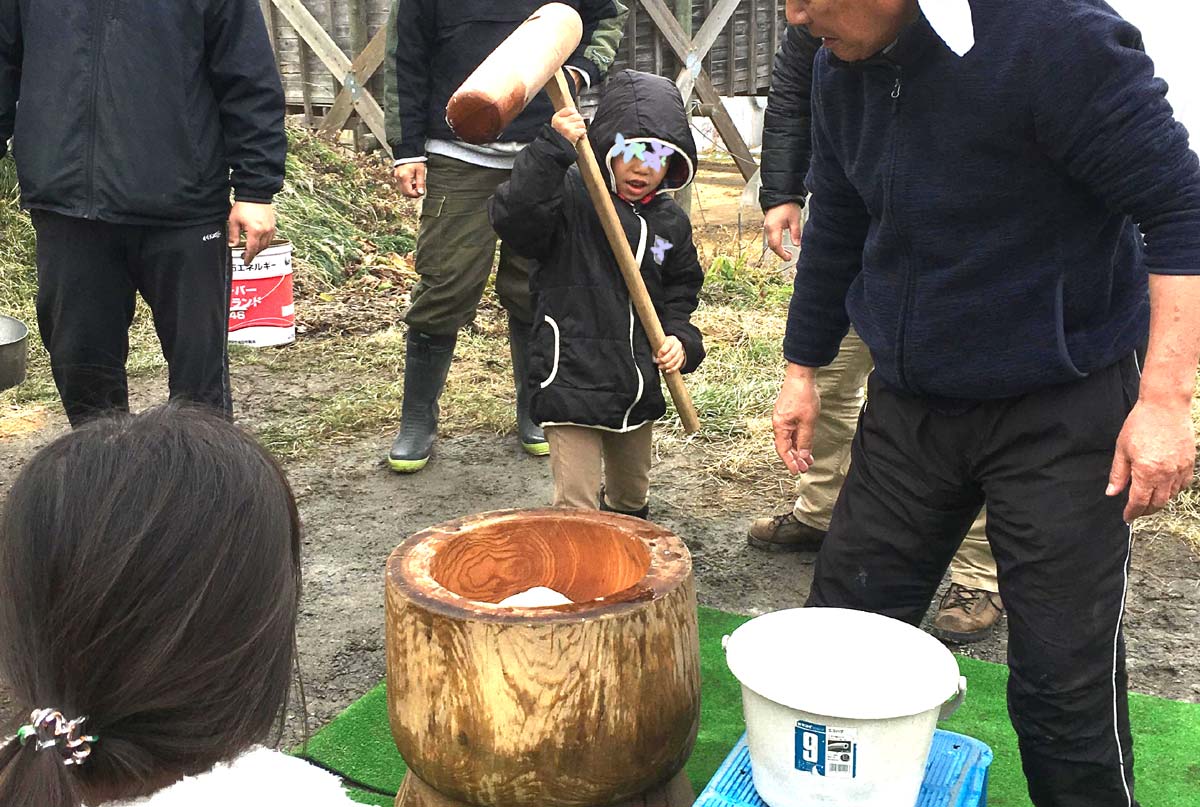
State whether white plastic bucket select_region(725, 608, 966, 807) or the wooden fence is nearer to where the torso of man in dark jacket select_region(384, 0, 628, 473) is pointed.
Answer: the white plastic bucket

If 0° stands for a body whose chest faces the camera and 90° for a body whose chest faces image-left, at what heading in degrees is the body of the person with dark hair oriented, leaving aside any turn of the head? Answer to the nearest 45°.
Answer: approximately 225°

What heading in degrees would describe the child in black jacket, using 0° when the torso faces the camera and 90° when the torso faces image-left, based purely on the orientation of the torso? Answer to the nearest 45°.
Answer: approximately 315°

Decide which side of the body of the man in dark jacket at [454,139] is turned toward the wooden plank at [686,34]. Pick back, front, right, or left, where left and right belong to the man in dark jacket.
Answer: back

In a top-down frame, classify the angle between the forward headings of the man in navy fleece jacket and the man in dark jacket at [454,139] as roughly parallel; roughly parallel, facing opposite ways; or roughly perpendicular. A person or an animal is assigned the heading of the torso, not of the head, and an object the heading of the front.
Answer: roughly perpendicular

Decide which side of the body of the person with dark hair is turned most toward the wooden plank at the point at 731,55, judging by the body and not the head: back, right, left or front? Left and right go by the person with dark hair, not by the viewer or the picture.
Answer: front

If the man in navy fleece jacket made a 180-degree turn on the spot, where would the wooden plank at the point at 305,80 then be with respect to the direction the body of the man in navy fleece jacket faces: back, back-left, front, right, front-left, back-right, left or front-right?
left

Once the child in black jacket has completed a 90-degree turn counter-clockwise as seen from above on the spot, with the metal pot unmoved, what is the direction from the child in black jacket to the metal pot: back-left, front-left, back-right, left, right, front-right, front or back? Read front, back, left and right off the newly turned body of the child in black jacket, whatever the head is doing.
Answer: back-left

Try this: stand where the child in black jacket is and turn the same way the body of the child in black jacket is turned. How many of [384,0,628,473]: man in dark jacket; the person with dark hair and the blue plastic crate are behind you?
1

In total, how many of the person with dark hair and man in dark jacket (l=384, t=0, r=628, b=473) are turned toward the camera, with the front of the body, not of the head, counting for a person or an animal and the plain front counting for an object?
1

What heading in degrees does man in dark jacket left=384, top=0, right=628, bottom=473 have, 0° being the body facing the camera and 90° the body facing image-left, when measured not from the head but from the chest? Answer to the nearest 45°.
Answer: approximately 0°

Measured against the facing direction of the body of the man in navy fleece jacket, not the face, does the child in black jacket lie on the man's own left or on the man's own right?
on the man's own right
